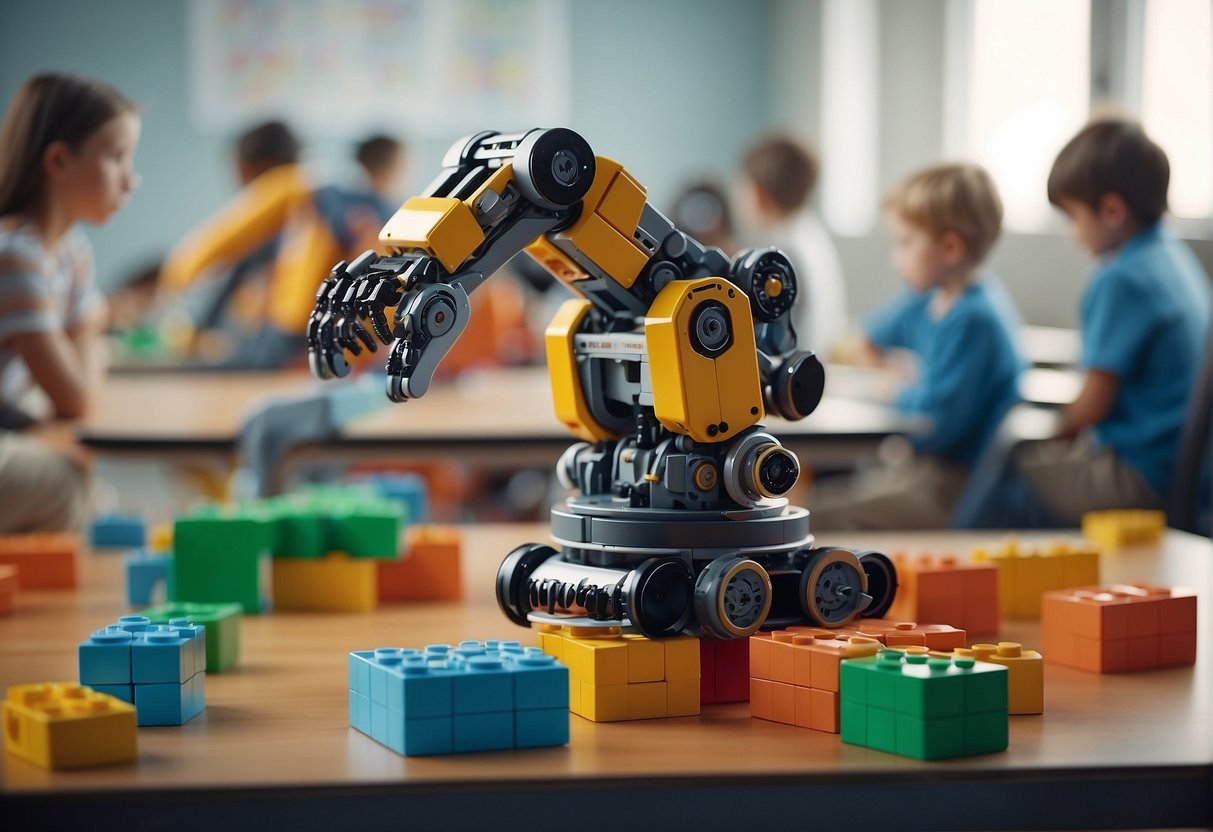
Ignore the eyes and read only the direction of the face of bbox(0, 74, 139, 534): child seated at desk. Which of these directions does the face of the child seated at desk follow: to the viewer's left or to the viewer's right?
to the viewer's right

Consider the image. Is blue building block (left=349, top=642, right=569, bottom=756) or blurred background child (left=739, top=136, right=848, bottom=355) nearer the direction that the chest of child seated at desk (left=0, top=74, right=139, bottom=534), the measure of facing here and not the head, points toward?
the blurred background child

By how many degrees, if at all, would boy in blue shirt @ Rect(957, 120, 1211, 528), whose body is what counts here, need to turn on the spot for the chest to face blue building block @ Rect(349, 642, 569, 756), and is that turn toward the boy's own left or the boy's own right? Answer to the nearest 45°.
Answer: approximately 90° to the boy's own left

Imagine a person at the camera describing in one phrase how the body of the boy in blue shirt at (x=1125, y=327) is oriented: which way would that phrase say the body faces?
to the viewer's left

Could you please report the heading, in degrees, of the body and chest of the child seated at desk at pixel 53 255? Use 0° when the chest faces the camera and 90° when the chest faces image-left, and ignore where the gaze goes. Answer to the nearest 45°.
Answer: approximately 270°

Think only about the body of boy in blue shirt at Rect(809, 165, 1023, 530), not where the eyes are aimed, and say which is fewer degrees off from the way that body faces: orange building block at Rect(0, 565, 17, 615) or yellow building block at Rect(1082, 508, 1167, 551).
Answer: the orange building block

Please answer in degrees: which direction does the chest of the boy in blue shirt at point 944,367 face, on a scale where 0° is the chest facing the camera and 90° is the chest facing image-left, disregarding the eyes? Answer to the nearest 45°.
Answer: approximately 90°

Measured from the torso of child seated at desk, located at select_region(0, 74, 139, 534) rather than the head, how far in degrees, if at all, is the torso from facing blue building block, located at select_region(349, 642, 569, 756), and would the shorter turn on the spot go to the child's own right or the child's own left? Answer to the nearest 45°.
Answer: approximately 90° to the child's own right
